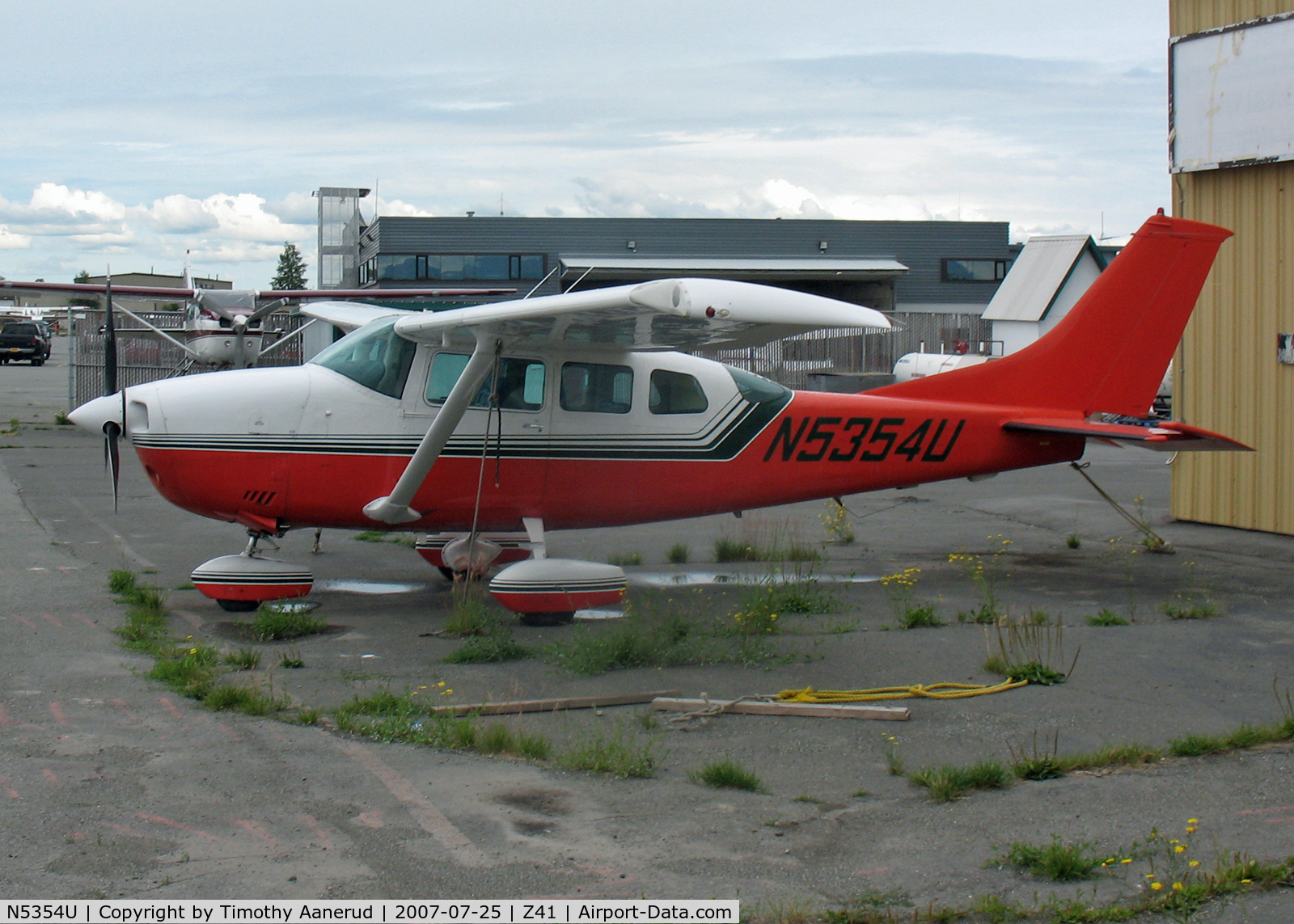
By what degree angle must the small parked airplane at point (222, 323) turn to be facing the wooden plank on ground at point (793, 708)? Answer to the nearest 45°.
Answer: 0° — it already faces it

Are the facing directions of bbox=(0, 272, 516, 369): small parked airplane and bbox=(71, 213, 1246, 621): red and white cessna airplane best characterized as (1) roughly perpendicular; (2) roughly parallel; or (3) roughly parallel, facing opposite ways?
roughly perpendicular

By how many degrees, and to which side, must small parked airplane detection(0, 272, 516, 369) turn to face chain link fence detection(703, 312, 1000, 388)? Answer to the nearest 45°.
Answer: approximately 90° to its left

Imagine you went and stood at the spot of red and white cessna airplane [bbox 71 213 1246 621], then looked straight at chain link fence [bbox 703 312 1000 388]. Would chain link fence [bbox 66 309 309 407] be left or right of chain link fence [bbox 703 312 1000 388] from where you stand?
left

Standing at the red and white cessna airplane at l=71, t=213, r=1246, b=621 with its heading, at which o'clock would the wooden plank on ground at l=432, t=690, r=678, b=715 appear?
The wooden plank on ground is roughly at 9 o'clock from the red and white cessna airplane.

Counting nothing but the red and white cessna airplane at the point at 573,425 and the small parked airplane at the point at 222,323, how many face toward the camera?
1

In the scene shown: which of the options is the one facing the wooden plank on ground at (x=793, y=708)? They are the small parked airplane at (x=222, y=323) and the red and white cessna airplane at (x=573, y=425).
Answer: the small parked airplane

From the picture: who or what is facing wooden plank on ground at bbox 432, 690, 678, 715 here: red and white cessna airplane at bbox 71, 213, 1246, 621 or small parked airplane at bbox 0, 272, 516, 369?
the small parked airplane

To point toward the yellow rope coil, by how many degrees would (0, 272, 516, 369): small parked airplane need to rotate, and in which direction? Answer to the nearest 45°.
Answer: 0° — it already faces it

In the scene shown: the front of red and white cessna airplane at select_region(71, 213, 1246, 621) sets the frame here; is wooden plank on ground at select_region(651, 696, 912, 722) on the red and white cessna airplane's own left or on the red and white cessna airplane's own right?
on the red and white cessna airplane's own left

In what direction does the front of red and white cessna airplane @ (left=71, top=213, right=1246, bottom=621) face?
to the viewer's left

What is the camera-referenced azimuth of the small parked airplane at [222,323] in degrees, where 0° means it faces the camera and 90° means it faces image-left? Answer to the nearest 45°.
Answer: approximately 0°

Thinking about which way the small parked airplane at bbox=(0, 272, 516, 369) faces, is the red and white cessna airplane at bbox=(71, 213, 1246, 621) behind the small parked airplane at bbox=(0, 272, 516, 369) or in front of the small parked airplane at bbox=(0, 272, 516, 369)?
in front

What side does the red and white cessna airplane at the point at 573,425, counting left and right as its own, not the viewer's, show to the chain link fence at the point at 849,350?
right
